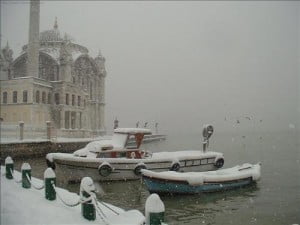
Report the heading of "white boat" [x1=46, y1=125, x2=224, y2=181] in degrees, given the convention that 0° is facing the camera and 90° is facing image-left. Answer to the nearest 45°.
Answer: approximately 90°

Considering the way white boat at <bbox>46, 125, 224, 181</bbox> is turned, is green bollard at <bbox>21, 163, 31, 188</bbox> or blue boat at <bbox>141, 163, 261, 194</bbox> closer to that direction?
the green bollard

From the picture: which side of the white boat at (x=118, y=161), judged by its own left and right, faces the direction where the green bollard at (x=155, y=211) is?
left
